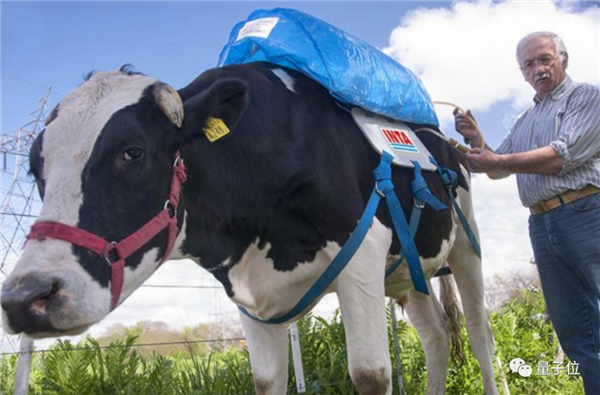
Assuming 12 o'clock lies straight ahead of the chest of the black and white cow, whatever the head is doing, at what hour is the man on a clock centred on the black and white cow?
The man is roughly at 7 o'clock from the black and white cow.

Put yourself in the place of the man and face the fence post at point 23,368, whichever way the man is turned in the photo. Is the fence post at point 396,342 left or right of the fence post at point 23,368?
right

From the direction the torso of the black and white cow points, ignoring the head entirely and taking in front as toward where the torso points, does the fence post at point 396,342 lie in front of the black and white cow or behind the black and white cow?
behind

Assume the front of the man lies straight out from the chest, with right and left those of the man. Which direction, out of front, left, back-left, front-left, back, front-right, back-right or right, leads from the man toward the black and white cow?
front

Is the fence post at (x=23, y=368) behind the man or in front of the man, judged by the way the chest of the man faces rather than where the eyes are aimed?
in front

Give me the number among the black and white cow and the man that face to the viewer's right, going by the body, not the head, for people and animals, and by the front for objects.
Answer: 0

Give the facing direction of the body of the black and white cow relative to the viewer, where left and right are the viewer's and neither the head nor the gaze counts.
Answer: facing the viewer and to the left of the viewer

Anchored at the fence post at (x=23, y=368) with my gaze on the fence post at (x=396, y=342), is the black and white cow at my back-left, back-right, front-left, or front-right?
front-right
